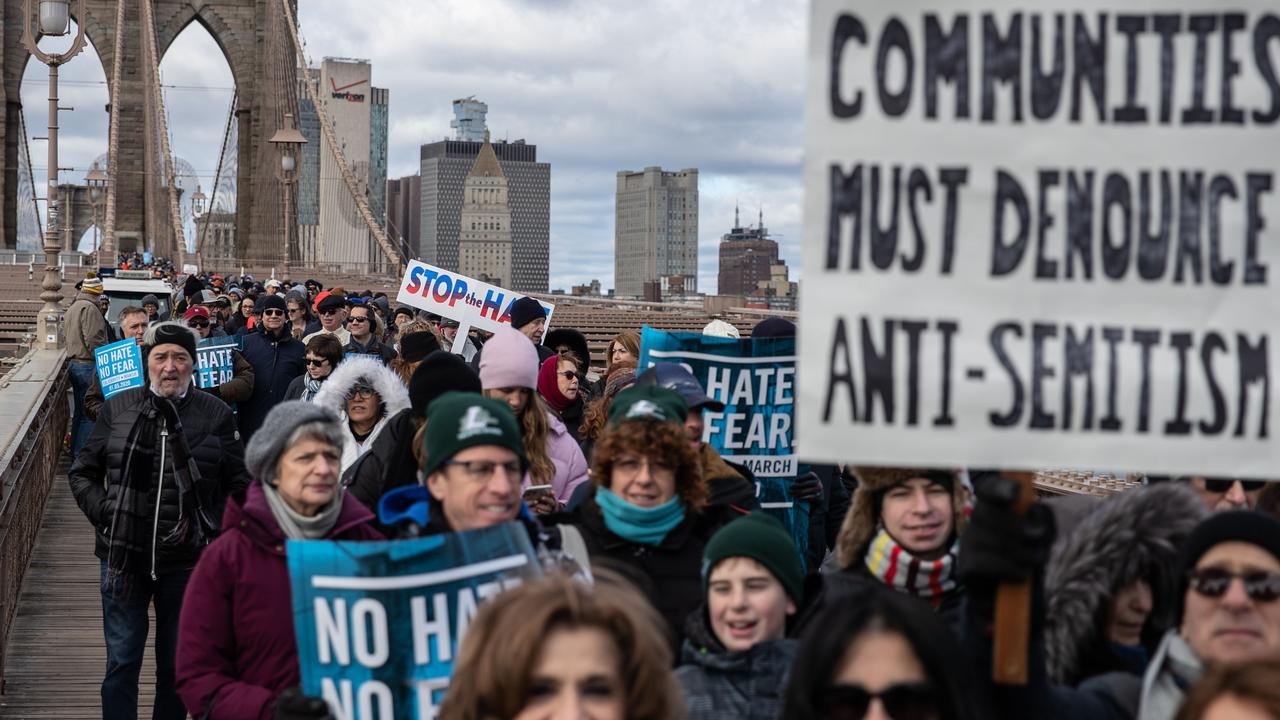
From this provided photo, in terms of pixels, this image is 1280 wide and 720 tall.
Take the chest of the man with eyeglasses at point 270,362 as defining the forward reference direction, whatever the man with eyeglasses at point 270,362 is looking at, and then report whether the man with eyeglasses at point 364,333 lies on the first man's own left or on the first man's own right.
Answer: on the first man's own left

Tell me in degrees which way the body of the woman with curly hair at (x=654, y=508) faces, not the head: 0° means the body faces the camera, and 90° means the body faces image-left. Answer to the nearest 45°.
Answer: approximately 0°

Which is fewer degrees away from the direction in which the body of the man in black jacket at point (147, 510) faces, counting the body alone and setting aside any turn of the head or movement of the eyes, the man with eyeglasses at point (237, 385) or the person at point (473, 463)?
the person

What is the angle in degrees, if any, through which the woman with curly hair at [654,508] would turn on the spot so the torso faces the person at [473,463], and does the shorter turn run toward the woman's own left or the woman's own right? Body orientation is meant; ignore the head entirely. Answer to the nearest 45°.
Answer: approximately 45° to the woman's own right

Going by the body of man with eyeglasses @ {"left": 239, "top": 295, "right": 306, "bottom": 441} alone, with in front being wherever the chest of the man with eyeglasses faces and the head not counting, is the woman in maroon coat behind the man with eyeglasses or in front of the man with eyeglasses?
in front

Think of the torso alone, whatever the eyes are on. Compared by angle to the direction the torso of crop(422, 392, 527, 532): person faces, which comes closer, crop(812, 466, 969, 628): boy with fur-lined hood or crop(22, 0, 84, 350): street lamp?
the boy with fur-lined hood

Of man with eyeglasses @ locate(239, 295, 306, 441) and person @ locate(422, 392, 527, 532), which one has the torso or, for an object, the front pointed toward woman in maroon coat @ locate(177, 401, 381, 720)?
the man with eyeglasses
